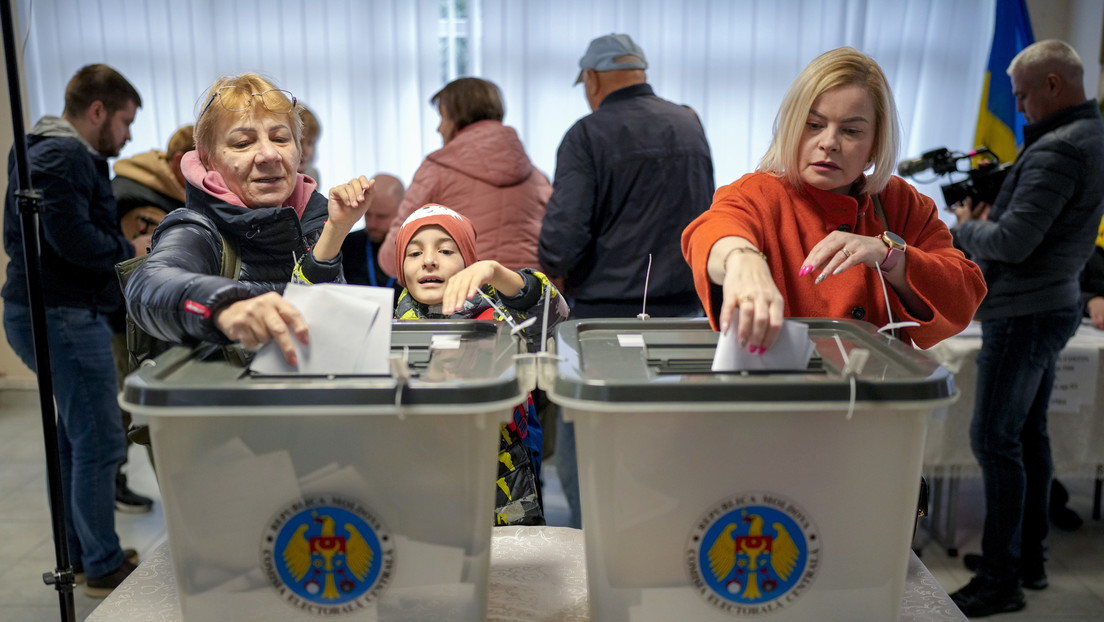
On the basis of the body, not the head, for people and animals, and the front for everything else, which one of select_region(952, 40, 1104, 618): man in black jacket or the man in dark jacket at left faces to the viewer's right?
the man in dark jacket at left

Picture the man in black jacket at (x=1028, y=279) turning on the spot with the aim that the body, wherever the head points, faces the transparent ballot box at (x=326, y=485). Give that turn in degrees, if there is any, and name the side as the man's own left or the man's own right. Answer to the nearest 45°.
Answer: approximately 90° to the man's own left

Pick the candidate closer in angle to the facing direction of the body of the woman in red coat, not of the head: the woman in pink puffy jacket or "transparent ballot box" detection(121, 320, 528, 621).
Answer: the transparent ballot box

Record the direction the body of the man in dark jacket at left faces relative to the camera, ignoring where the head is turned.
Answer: to the viewer's right

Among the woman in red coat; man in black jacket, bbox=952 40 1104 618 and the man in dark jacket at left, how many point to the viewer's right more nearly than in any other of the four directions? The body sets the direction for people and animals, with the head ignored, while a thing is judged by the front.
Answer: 1

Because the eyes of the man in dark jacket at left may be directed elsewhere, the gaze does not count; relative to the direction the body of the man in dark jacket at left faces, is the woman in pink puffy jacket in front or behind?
in front

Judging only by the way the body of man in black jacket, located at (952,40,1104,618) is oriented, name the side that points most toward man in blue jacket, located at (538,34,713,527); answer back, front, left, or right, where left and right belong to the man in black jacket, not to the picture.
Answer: front

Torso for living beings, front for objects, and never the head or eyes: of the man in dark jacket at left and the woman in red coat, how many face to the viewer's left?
0

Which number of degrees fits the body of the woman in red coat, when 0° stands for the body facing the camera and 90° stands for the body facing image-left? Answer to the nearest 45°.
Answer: approximately 0°

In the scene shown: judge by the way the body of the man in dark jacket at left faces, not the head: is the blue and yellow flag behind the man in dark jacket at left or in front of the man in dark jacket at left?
in front

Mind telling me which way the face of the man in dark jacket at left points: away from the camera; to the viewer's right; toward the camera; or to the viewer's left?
to the viewer's right

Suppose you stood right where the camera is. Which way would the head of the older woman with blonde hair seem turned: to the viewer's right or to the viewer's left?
to the viewer's right

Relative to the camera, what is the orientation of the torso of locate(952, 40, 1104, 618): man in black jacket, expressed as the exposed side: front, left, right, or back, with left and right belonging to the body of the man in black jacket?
left

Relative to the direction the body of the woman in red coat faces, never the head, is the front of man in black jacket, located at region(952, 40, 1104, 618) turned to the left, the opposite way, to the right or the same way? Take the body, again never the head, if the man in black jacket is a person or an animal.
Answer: to the right

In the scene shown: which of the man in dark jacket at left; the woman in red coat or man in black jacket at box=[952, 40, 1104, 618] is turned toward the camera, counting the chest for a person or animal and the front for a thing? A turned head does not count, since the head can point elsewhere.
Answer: the woman in red coat

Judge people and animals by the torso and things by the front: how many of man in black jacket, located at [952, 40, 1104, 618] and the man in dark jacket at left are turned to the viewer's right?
1
